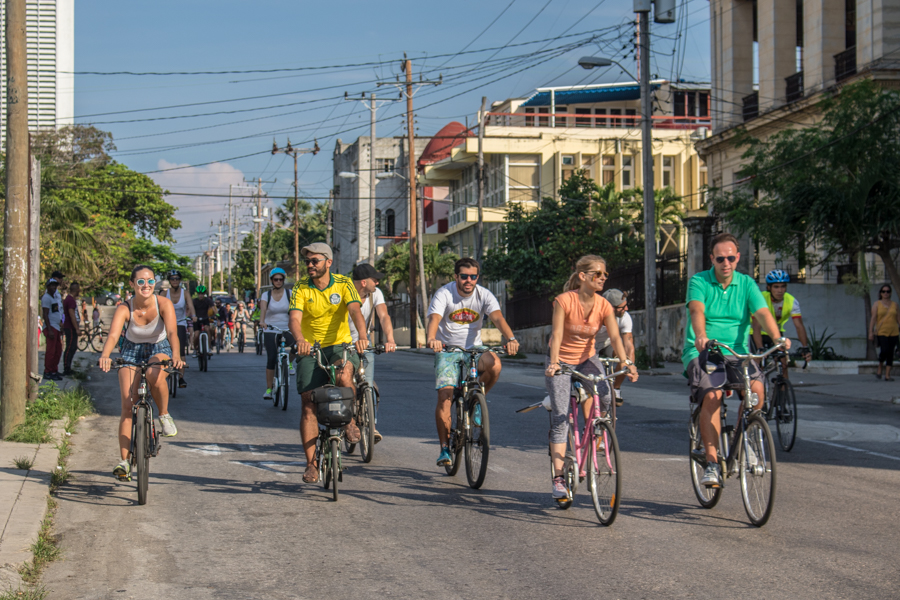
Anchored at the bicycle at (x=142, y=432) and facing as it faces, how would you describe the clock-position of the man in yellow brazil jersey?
The man in yellow brazil jersey is roughly at 9 o'clock from the bicycle.

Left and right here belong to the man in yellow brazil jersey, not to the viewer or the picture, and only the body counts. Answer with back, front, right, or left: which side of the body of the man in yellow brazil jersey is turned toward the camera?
front

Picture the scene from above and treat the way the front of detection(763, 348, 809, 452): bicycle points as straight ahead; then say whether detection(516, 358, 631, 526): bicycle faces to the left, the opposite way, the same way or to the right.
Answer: the same way

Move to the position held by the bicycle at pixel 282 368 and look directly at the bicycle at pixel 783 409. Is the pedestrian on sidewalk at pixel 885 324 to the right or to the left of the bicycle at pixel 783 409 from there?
left

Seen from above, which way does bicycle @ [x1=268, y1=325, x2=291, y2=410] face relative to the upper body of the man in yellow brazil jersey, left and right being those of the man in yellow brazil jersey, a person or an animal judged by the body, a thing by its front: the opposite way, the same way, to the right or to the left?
the same way

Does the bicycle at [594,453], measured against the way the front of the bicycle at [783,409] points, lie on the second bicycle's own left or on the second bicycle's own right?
on the second bicycle's own right

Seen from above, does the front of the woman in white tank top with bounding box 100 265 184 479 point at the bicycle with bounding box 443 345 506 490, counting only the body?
no

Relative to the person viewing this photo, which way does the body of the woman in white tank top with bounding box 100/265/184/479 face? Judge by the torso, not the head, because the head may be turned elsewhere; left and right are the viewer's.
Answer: facing the viewer

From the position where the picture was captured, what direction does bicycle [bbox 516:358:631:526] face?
facing the viewer and to the right of the viewer

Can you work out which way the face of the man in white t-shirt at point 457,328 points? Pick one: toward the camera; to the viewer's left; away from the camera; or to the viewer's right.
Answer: toward the camera

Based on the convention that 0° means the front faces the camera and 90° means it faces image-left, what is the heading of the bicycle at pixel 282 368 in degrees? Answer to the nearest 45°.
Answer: approximately 0°

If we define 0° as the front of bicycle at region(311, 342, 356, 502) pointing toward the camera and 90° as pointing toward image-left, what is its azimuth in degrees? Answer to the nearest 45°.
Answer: approximately 0°

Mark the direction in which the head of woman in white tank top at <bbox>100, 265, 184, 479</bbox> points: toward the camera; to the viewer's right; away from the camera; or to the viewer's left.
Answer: toward the camera

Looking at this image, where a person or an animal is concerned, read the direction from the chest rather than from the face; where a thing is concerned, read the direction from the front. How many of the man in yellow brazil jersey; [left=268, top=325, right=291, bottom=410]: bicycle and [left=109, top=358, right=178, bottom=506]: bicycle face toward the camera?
3

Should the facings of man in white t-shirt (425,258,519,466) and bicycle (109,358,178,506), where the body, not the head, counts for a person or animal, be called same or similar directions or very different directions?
same or similar directions

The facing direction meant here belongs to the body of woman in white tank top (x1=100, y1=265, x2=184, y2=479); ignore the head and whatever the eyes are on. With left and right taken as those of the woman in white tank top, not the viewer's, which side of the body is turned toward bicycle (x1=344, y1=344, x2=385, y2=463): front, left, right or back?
left

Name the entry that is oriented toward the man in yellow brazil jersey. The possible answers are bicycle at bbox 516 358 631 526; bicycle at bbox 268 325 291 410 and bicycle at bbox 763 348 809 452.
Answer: bicycle at bbox 268 325 291 410

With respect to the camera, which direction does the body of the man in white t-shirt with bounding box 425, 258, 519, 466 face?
toward the camera

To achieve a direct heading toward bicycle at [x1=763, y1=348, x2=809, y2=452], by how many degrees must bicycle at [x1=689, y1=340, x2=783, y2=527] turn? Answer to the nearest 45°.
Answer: approximately 135° to its left
